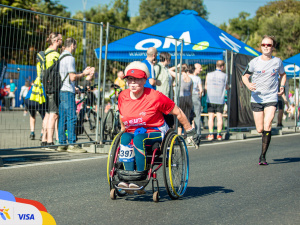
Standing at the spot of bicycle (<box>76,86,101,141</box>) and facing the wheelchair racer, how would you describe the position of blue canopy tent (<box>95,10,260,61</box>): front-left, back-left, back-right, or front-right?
back-left

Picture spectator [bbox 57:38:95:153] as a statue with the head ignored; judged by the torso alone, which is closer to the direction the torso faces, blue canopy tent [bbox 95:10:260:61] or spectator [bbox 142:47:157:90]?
the spectator

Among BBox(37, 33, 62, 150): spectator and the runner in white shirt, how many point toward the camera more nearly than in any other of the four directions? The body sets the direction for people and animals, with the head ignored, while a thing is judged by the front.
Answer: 1

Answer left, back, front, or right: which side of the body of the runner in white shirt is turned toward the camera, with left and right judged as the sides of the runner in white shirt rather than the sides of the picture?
front

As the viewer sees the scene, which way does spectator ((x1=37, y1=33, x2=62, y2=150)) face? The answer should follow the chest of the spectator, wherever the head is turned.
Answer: to the viewer's right

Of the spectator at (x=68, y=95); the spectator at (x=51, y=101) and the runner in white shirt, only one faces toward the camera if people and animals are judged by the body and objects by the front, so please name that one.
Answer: the runner in white shirt

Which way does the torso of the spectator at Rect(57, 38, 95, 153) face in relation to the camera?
to the viewer's right

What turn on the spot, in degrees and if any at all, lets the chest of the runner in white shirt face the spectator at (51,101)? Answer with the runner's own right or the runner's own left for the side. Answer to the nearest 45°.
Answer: approximately 90° to the runner's own right

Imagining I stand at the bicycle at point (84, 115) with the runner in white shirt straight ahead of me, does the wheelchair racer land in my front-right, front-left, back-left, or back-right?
front-right
